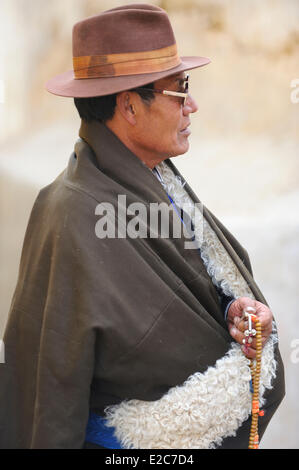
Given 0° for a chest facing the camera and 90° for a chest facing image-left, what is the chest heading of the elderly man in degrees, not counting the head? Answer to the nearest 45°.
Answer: approximately 270°

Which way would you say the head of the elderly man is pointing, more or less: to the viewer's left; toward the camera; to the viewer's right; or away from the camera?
to the viewer's right
